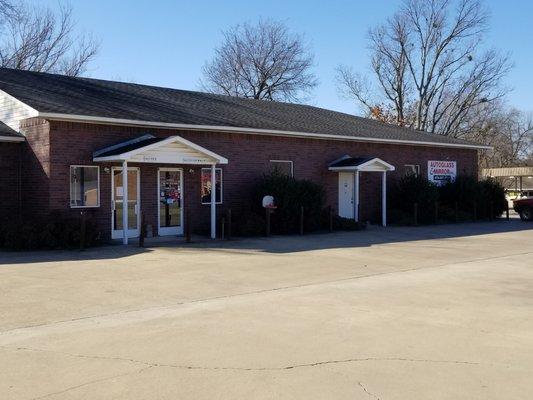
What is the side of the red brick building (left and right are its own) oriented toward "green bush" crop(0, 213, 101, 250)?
right

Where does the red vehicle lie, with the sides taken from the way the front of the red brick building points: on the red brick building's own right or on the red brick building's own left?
on the red brick building's own left

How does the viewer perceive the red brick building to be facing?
facing the viewer and to the right of the viewer

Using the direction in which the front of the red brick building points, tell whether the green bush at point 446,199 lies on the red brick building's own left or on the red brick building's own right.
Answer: on the red brick building's own left
